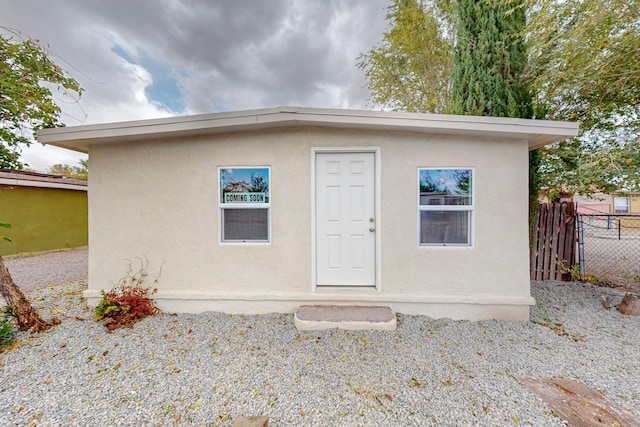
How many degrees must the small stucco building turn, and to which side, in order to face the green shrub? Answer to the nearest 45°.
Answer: approximately 90° to its right

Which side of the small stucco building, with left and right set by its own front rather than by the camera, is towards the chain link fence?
left

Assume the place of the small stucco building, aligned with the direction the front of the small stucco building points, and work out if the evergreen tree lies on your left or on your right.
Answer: on your left

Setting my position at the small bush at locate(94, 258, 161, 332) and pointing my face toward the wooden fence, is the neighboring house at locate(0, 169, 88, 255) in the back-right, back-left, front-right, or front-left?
back-left

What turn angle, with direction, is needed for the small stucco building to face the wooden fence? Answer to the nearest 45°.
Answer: approximately 90° to its left

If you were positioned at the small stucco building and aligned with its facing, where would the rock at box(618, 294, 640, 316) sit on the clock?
The rock is roughly at 9 o'clock from the small stucco building.

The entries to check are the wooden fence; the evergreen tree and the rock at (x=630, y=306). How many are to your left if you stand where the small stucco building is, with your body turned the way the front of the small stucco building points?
3

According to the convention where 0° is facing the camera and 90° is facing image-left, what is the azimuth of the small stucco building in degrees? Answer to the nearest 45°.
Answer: approximately 0°
